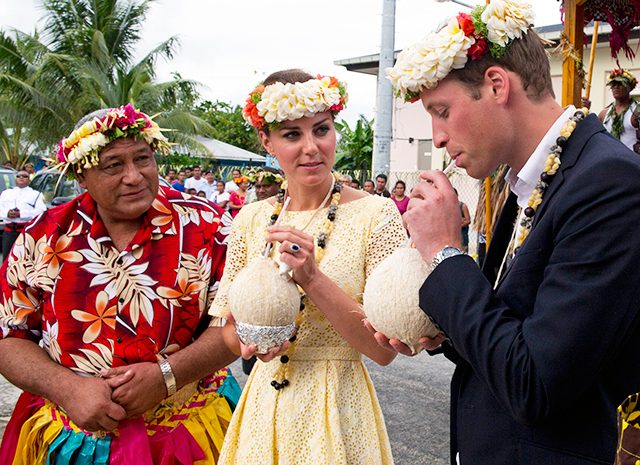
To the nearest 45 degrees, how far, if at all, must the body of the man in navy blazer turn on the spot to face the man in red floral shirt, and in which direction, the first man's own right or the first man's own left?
approximately 45° to the first man's own right

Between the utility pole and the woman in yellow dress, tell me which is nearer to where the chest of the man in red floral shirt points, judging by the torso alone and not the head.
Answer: the woman in yellow dress

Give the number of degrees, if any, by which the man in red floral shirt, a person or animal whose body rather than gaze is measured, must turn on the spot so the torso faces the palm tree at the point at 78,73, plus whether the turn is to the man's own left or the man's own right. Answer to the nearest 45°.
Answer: approximately 180°

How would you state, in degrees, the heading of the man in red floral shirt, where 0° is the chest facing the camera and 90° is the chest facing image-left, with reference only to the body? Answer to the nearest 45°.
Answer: approximately 0°

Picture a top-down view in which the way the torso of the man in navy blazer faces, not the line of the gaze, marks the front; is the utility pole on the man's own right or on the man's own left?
on the man's own right

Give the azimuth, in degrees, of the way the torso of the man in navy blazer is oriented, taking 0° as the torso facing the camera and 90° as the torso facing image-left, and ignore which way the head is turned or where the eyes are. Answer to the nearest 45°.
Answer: approximately 90°

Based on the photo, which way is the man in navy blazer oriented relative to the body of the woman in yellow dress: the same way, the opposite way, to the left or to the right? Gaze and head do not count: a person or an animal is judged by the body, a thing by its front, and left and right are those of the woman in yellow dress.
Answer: to the right

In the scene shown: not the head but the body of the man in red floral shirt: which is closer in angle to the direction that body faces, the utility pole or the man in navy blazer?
the man in navy blazer

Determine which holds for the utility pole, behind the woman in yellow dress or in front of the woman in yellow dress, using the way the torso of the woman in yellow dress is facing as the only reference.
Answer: behind

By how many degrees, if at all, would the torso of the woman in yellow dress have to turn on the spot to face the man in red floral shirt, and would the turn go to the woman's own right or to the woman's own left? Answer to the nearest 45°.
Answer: approximately 90° to the woman's own right

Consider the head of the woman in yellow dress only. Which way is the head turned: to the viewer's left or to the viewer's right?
to the viewer's right
